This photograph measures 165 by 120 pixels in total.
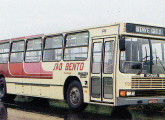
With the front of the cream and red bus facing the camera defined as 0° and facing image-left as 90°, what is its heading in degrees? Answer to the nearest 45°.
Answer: approximately 315°
